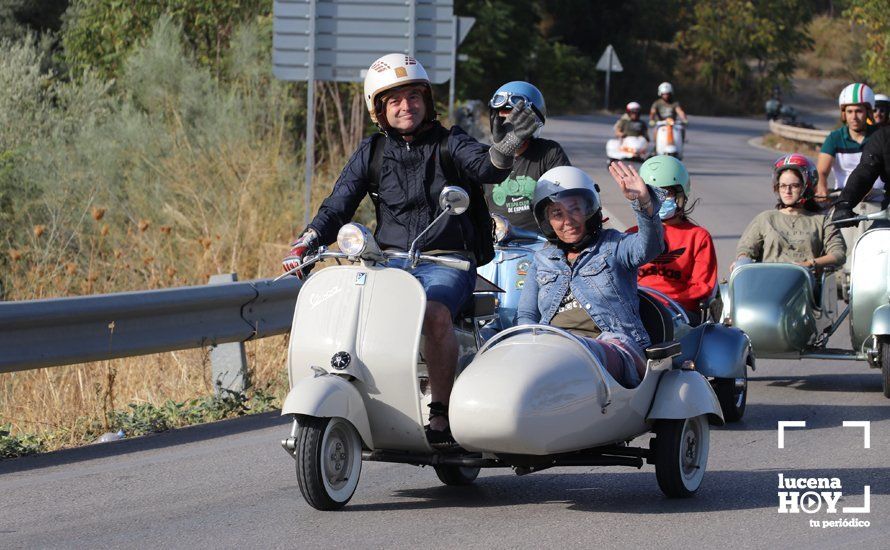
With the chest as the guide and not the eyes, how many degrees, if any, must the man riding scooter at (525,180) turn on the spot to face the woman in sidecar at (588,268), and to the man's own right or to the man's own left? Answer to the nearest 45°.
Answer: approximately 45° to the man's own left

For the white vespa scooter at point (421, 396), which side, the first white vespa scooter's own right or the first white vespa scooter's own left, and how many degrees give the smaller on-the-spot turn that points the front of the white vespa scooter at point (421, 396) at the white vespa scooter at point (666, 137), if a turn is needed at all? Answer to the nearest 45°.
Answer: approximately 135° to the first white vespa scooter's own right

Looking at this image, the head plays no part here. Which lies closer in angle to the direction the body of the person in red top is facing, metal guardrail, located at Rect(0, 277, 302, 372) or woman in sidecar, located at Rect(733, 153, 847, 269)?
the metal guardrail

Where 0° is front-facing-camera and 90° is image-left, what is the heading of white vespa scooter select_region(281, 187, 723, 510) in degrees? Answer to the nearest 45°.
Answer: approximately 45°

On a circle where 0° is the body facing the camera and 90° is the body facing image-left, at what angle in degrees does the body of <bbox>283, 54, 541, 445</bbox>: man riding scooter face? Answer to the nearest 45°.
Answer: approximately 45°

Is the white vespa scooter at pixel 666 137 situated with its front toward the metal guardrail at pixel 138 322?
yes

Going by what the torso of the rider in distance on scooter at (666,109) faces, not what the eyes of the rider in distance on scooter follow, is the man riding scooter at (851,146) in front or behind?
in front

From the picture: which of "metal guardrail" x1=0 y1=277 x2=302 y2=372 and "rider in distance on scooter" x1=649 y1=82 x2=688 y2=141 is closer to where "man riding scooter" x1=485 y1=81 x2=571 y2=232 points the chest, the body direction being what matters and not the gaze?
the metal guardrail
